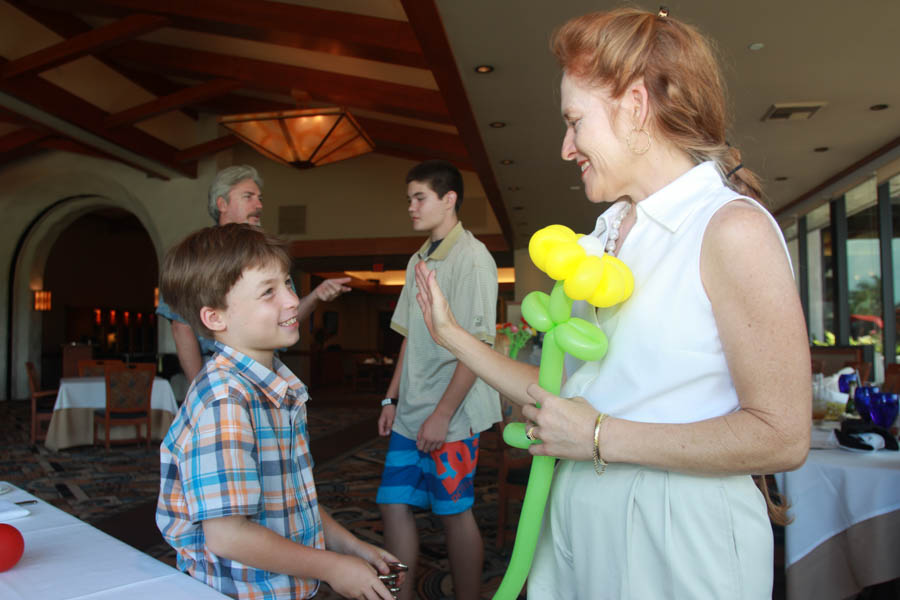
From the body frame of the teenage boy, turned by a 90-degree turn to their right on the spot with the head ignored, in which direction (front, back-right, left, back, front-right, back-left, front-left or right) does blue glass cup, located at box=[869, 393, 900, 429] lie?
back-right

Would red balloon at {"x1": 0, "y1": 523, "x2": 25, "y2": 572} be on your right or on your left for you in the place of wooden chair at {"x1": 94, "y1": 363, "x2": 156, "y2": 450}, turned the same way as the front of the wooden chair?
on your left

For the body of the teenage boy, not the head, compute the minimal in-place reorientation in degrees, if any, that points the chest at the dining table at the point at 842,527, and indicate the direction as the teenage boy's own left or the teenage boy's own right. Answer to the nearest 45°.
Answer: approximately 135° to the teenage boy's own left

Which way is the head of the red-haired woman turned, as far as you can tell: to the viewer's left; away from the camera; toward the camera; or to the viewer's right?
to the viewer's left

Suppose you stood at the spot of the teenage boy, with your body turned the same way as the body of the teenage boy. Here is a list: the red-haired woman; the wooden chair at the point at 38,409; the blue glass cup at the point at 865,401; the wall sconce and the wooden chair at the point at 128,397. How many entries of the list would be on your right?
3

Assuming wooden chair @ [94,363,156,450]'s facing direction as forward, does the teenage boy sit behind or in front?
behind

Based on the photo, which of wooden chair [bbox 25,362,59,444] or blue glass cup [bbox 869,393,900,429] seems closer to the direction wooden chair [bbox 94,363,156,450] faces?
the wooden chair

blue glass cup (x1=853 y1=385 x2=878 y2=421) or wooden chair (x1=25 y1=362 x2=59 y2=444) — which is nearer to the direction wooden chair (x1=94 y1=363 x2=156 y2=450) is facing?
the wooden chair

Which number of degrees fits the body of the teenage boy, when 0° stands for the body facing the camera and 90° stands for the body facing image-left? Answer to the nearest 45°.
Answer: approximately 45°

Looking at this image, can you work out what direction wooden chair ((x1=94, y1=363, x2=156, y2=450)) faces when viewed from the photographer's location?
facing away from the viewer and to the left of the viewer
